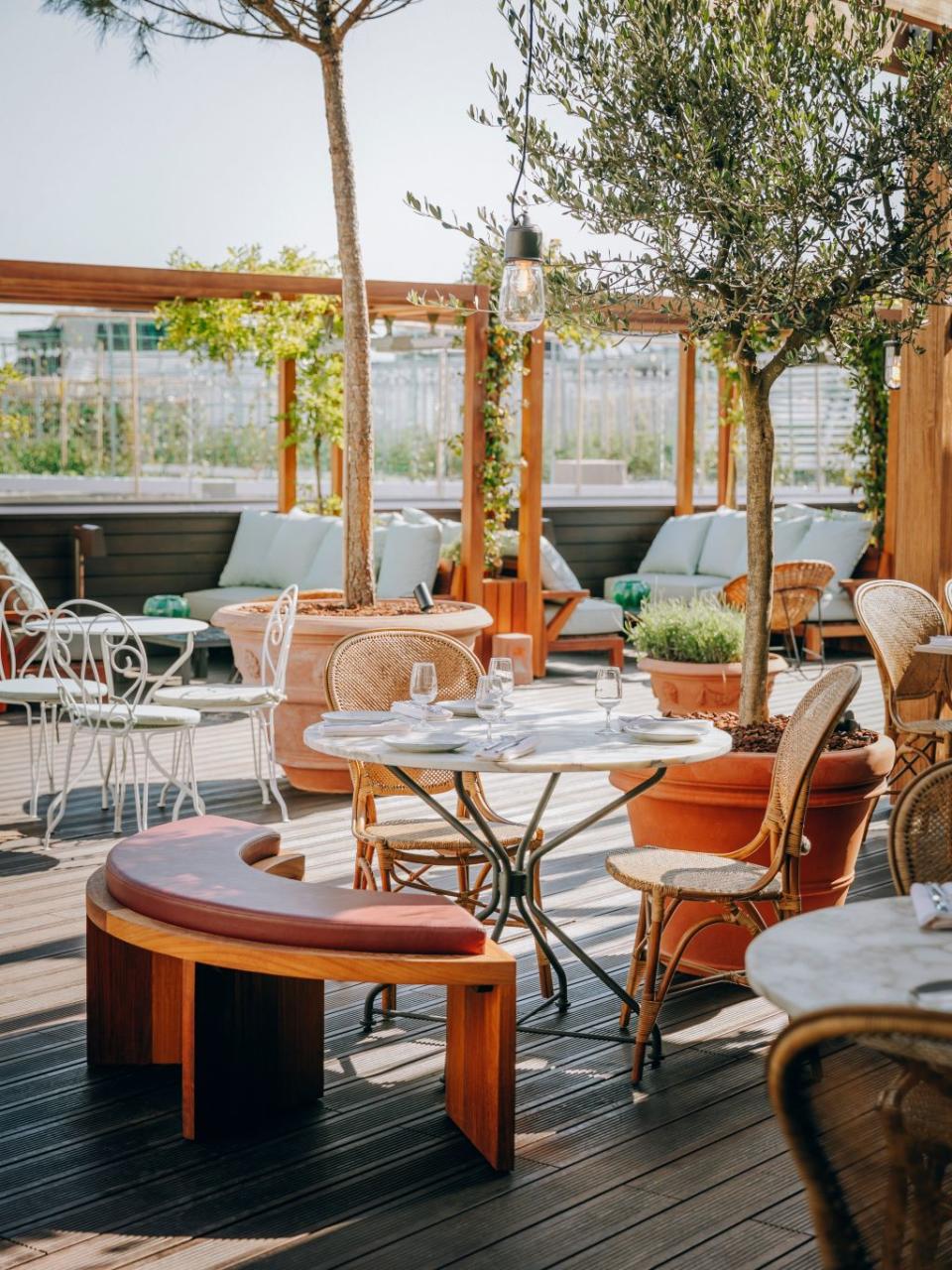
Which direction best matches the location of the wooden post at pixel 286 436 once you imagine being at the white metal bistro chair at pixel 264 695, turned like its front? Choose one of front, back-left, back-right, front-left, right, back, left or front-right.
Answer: right

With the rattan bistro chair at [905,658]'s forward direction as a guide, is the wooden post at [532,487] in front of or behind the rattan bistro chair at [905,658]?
behind

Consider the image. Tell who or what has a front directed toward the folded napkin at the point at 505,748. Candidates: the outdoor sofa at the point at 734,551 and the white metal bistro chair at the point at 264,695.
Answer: the outdoor sofa

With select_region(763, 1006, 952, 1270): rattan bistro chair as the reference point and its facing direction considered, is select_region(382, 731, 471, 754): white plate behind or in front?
in front

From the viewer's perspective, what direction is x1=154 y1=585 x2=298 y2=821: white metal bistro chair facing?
to the viewer's left

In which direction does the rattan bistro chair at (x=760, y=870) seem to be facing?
to the viewer's left

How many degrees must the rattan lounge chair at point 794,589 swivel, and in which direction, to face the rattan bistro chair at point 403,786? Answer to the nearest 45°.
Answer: approximately 135° to its left

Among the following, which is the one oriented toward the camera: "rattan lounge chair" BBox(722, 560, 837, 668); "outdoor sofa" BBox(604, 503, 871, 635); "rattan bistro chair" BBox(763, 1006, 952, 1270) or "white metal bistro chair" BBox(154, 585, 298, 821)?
the outdoor sofa

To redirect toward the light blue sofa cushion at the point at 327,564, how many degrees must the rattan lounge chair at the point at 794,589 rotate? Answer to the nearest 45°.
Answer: approximately 45° to its left

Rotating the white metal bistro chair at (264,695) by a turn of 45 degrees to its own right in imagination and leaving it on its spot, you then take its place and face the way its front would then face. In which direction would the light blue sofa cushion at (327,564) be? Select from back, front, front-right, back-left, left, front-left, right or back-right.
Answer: front-right

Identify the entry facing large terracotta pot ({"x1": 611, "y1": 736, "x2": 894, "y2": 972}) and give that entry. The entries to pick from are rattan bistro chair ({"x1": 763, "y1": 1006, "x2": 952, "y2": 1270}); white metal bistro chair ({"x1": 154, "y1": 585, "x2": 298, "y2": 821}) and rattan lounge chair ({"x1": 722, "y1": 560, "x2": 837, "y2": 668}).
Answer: rattan bistro chair ({"x1": 763, "y1": 1006, "x2": 952, "y2": 1270})

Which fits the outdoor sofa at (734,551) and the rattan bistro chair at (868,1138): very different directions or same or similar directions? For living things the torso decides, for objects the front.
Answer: very different directions

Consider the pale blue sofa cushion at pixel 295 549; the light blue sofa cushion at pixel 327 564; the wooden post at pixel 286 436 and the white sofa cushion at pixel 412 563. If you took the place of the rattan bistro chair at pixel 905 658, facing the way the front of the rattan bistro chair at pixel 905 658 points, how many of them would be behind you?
4

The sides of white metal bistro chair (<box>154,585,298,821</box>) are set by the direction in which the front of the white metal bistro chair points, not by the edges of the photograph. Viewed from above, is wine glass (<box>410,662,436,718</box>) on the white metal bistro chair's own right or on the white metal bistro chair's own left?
on the white metal bistro chair's own left
